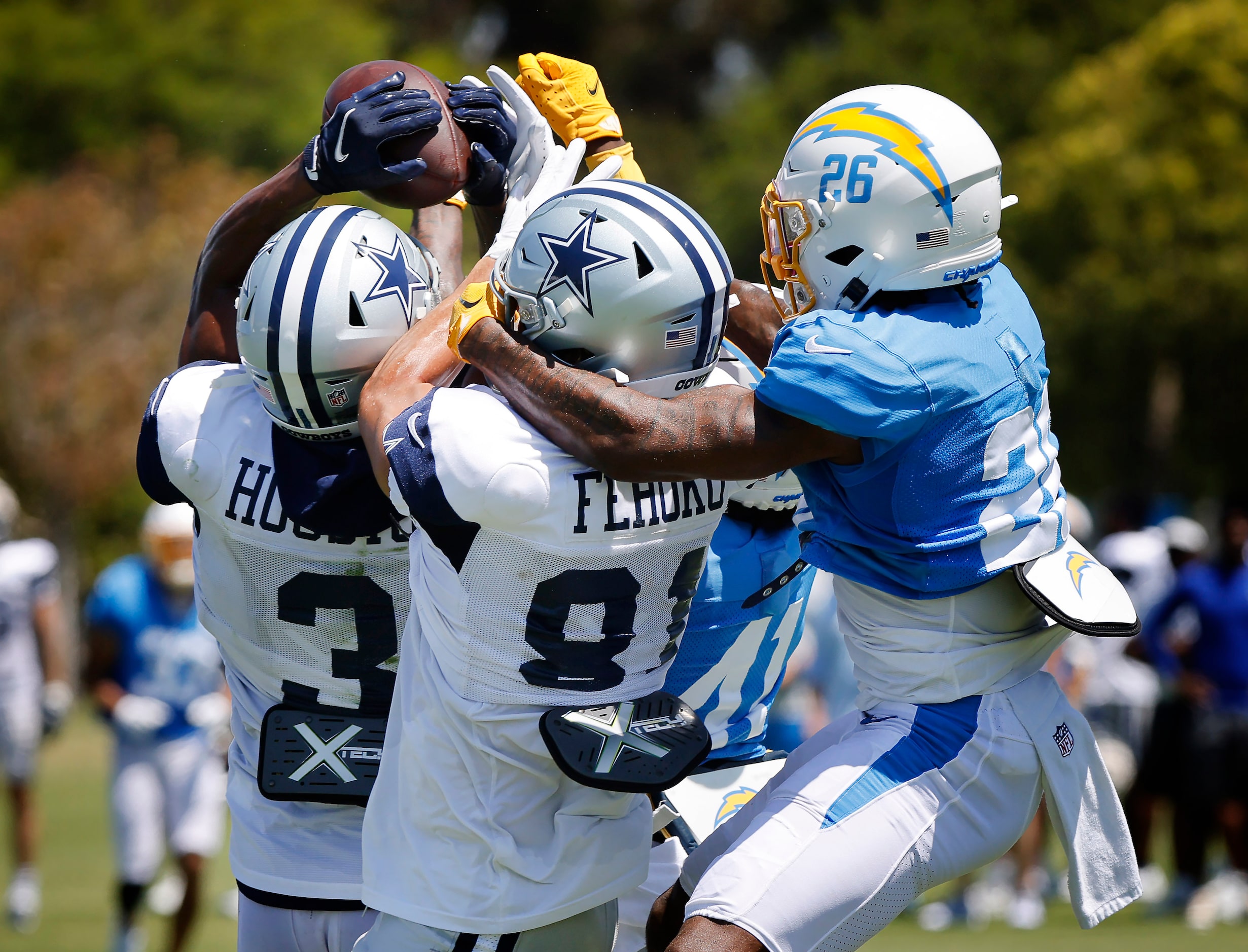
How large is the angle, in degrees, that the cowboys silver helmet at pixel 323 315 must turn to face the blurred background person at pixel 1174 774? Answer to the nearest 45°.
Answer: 0° — it already faces them

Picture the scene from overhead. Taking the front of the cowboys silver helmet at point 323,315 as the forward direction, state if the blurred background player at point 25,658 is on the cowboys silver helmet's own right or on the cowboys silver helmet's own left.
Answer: on the cowboys silver helmet's own left

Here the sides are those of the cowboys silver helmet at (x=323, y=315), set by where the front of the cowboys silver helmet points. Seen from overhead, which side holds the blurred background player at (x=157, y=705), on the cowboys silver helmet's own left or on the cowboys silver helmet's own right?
on the cowboys silver helmet's own left

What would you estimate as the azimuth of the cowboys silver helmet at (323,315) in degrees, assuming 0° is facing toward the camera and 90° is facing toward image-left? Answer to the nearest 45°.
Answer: approximately 225°

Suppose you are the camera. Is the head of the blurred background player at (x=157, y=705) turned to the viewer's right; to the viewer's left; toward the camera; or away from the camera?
toward the camera

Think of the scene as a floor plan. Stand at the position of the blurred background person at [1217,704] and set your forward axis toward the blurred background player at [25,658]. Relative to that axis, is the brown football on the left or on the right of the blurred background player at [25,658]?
left
